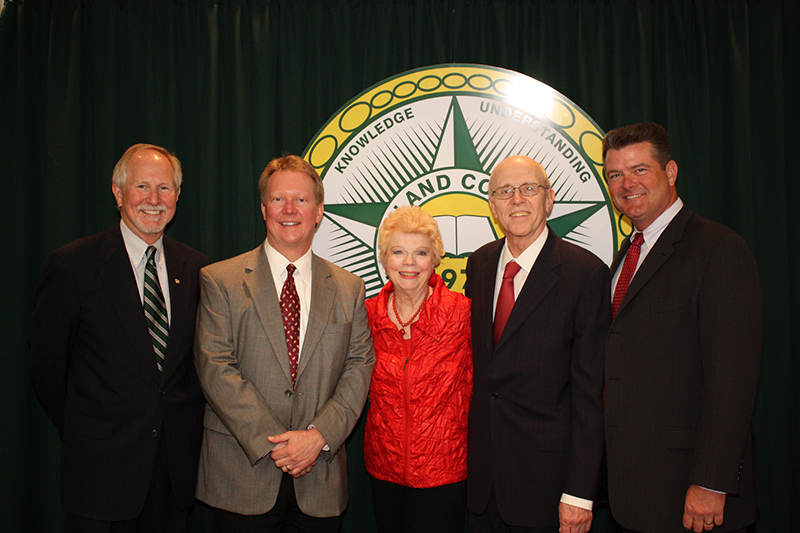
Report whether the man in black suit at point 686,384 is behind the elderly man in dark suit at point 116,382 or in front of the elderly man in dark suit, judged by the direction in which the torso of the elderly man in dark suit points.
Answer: in front

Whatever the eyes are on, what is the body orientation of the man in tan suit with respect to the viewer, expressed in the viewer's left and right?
facing the viewer

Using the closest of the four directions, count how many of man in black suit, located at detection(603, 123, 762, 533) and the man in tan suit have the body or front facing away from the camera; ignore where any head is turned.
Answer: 0

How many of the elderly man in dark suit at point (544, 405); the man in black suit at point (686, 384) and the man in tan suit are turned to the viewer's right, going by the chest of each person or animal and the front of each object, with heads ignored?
0

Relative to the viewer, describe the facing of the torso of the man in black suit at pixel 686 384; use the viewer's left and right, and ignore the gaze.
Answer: facing the viewer and to the left of the viewer

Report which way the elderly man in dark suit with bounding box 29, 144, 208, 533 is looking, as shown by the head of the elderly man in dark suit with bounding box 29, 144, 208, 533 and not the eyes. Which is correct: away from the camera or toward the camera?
toward the camera

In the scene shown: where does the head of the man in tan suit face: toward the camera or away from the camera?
toward the camera

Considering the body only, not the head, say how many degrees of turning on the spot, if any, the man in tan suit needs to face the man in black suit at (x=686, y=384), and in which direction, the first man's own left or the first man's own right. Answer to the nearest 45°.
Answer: approximately 90° to the first man's own left

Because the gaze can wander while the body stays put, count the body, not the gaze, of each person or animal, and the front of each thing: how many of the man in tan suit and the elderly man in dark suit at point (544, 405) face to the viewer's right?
0

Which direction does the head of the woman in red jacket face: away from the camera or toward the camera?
toward the camera

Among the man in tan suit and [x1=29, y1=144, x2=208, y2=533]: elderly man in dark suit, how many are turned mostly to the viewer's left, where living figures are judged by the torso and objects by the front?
0

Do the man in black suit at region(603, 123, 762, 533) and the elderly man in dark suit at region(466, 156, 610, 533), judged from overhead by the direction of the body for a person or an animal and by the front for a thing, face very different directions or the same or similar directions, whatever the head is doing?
same or similar directions

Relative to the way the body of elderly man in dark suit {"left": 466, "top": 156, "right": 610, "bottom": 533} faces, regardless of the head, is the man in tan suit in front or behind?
in front

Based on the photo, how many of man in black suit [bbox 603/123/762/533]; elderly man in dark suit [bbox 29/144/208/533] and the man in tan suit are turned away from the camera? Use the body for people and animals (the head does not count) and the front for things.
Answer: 0
